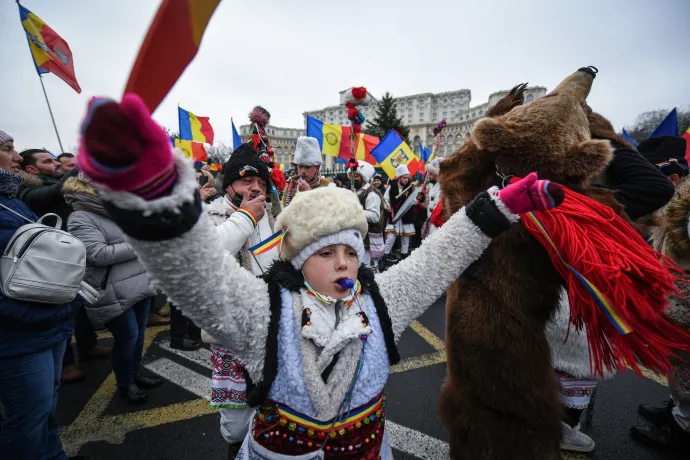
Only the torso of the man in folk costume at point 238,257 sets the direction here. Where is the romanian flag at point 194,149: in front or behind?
behind

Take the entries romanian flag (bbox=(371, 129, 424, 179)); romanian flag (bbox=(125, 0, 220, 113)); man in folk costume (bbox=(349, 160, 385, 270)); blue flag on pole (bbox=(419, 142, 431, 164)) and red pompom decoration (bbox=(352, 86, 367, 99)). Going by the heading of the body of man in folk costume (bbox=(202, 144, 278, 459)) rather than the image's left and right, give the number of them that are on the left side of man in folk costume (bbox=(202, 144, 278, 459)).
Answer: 4

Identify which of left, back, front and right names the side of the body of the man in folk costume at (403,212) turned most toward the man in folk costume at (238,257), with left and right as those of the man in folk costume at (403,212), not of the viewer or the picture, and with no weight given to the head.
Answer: front

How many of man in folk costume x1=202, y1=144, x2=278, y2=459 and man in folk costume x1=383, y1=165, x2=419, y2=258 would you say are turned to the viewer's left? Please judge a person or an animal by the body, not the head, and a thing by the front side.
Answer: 0

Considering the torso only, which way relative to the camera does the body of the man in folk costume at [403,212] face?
toward the camera

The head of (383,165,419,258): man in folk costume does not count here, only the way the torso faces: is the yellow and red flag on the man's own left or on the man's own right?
on the man's own right

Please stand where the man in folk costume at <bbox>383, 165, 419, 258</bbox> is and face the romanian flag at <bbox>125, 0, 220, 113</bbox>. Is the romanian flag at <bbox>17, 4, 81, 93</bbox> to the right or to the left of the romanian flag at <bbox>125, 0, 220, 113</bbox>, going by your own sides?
right

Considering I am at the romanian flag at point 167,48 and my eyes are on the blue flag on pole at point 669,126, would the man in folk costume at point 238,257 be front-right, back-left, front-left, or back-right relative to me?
front-left

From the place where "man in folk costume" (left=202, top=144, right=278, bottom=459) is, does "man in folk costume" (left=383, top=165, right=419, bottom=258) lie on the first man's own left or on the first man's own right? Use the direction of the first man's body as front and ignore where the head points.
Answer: on the first man's own left

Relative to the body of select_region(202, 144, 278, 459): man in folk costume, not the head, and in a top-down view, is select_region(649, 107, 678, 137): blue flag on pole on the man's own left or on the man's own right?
on the man's own left

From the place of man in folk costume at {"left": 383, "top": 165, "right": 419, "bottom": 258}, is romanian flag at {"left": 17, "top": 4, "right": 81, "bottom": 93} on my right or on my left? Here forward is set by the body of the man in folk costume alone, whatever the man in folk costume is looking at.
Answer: on my right
